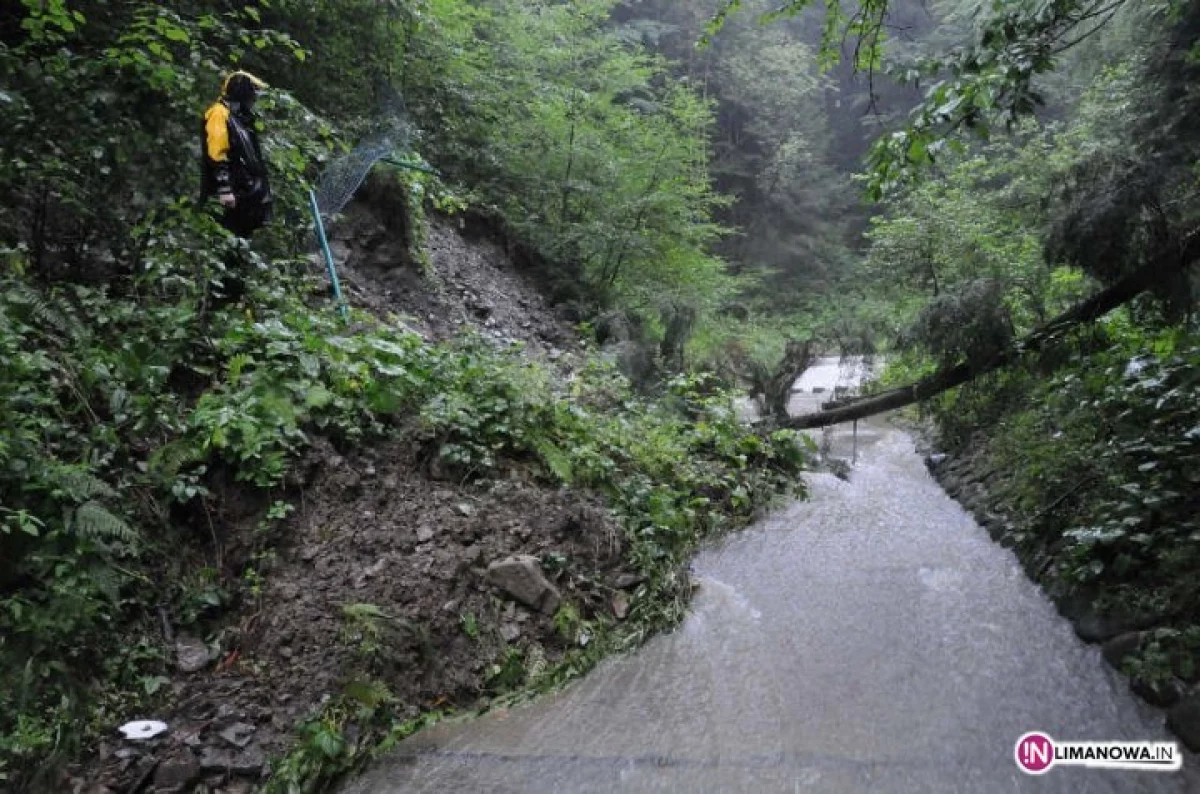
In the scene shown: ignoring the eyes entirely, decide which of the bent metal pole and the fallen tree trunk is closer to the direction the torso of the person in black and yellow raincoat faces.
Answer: the fallen tree trunk

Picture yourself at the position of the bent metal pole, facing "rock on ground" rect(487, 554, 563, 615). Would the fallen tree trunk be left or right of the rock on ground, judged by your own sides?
left

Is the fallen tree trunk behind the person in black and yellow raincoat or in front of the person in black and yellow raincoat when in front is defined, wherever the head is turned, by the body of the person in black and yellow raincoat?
in front
